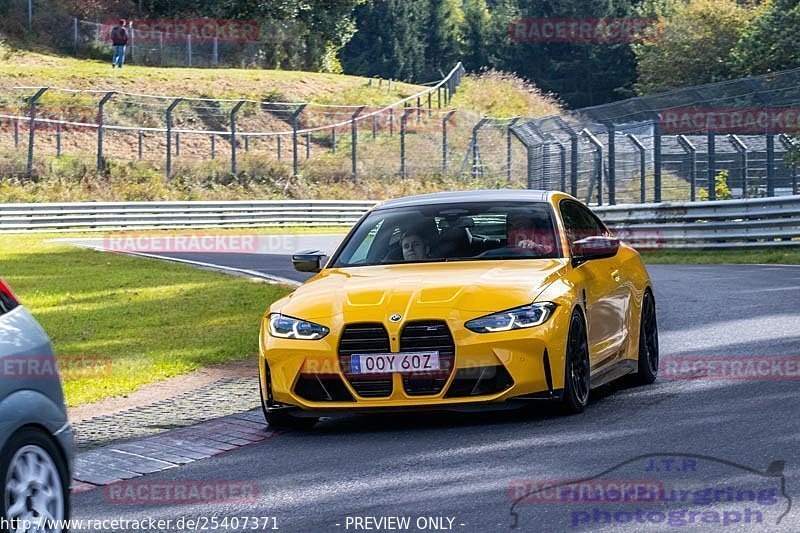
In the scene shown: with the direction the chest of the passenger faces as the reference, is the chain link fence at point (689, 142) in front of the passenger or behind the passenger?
behind

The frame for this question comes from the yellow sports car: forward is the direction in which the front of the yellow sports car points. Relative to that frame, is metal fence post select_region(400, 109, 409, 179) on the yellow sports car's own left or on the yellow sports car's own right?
on the yellow sports car's own right

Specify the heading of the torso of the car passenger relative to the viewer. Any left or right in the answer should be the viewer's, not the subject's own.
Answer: facing the viewer and to the left of the viewer

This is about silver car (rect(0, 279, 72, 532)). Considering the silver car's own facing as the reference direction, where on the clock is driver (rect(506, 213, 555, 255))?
The driver is roughly at 6 o'clock from the silver car.

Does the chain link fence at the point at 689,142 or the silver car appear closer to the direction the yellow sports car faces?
the silver car

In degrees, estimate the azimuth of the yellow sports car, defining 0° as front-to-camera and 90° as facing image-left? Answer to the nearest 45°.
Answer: approximately 45°

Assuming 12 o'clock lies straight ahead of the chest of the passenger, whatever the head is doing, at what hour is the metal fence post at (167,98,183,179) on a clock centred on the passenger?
The metal fence post is roughly at 4 o'clock from the passenger.

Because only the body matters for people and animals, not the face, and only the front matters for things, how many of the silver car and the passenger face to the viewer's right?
0

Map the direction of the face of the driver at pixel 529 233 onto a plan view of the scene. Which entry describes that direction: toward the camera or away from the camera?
toward the camera

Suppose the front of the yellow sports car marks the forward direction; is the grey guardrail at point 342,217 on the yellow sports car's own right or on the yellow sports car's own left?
on the yellow sports car's own right
